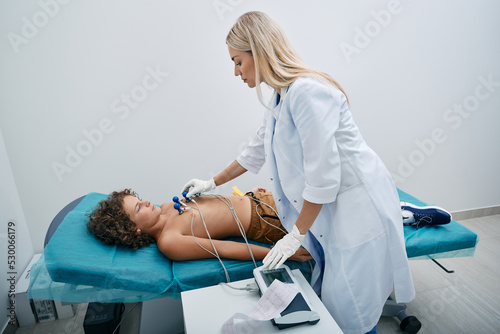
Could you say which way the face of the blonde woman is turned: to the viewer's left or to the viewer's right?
to the viewer's left

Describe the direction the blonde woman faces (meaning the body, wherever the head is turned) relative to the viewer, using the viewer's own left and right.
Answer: facing to the left of the viewer

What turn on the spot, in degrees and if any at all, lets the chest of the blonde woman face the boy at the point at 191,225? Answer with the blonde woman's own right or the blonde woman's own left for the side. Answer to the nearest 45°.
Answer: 0° — they already face them

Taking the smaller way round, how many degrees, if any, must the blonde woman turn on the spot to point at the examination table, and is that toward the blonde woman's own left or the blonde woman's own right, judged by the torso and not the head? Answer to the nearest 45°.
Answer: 0° — they already face it
